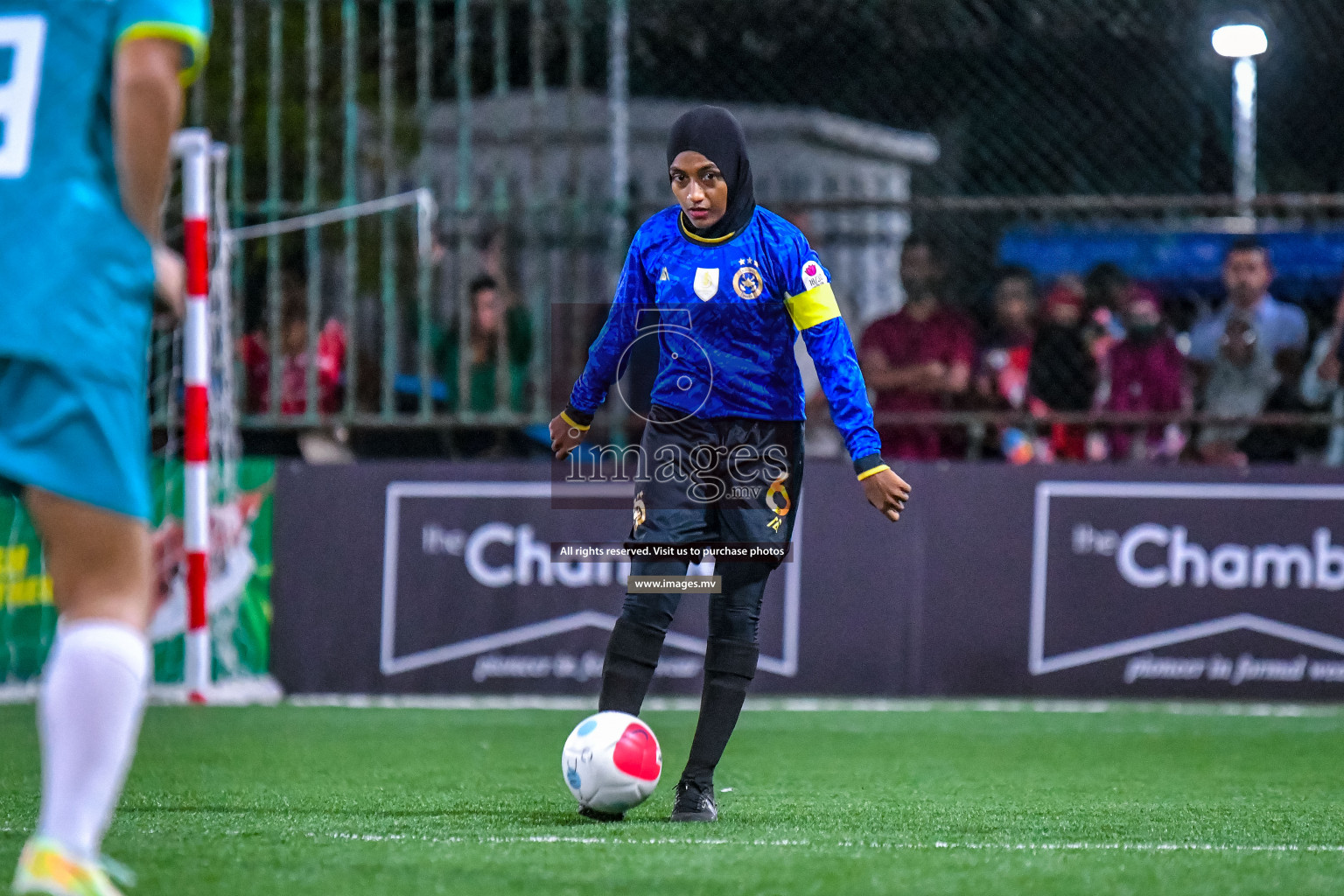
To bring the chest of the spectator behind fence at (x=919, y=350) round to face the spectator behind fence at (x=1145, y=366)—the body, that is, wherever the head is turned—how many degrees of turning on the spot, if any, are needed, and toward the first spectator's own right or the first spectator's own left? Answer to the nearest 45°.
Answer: approximately 90° to the first spectator's own left

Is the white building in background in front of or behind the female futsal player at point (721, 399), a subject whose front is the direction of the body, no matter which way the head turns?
behind

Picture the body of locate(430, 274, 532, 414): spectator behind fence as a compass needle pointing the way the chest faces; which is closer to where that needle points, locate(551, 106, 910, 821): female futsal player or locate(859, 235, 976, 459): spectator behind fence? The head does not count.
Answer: the female futsal player
